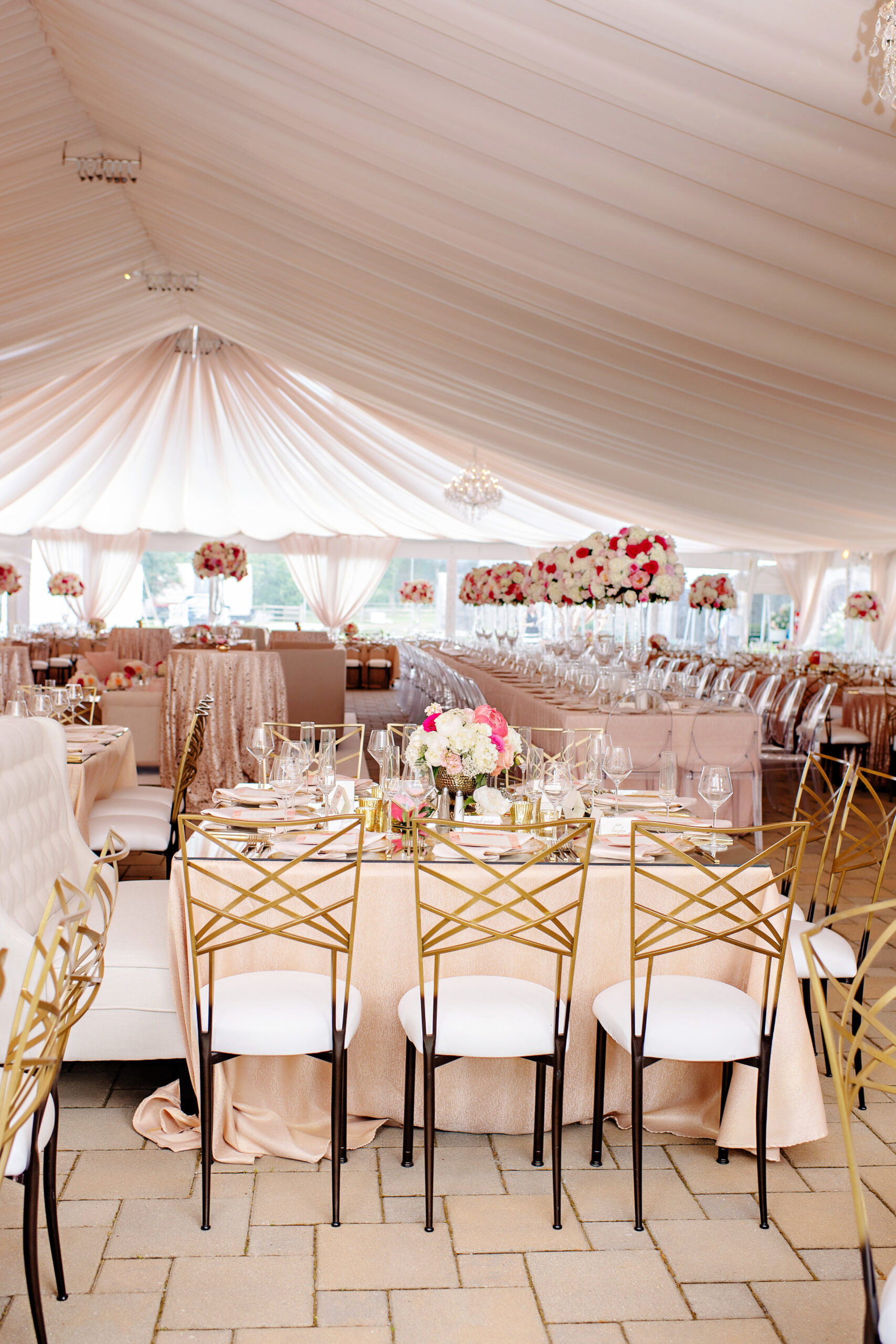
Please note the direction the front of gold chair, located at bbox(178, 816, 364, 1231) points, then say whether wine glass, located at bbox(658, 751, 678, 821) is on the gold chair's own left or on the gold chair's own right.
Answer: on the gold chair's own right

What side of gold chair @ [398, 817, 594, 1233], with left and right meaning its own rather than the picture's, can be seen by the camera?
back

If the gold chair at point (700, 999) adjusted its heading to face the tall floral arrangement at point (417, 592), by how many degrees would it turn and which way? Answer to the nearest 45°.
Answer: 0° — it already faces it

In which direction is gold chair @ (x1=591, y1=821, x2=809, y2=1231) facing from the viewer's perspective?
away from the camera

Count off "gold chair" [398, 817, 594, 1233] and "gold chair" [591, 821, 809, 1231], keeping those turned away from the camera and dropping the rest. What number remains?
2

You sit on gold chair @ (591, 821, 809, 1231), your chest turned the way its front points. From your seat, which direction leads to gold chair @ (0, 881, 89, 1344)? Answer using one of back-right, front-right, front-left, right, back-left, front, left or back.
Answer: back-left

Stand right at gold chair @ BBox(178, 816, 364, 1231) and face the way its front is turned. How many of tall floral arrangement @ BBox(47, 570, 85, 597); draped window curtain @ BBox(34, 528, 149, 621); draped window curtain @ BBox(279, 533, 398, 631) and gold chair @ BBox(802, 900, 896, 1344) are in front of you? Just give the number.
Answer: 3

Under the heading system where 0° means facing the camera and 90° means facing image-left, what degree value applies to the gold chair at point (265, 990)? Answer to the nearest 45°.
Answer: approximately 180°
